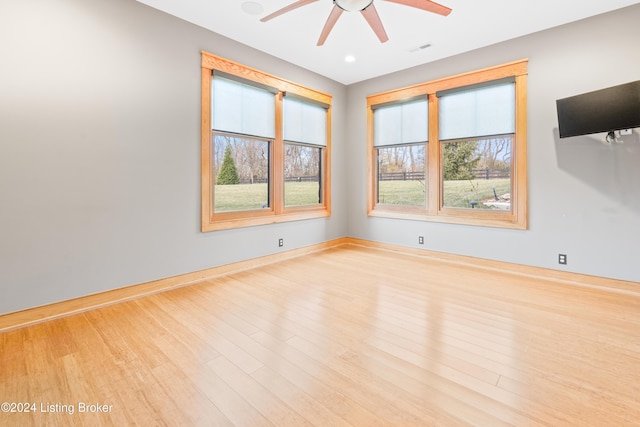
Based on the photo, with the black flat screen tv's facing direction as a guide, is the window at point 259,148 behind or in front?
in front

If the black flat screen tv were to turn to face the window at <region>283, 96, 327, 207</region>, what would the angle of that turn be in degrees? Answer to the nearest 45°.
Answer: approximately 45° to its right

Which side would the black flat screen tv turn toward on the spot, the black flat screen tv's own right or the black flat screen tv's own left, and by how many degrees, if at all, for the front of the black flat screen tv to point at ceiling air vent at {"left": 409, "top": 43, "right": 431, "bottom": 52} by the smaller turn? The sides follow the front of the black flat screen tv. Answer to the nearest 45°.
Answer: approximately 45° to the black flat screen tv's own right

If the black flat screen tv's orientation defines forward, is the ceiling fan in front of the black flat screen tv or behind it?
in front

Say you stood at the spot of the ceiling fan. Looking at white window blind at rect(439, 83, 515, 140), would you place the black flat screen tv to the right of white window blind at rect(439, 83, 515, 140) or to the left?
right

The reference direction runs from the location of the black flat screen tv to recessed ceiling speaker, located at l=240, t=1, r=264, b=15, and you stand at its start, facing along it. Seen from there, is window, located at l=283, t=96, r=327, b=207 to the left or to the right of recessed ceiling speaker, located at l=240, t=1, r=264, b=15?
right

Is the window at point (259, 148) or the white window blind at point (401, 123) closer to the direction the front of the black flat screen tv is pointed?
the window

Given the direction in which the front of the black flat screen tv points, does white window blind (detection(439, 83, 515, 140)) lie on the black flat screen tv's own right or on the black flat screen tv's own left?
on the black flat screen tv's own right

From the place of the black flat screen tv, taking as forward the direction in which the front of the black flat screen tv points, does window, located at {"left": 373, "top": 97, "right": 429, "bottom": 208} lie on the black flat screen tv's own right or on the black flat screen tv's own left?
on the black flat screen tv's own right

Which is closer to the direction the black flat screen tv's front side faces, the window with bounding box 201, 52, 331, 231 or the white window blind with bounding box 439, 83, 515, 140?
the window

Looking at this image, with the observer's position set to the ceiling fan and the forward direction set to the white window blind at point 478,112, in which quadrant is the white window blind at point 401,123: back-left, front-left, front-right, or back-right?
front-left

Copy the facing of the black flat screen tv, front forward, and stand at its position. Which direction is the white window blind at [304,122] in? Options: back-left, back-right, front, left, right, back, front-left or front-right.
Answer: front-right

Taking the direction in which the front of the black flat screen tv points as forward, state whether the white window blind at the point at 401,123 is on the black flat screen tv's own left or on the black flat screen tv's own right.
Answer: on the black flat screen tv's own right

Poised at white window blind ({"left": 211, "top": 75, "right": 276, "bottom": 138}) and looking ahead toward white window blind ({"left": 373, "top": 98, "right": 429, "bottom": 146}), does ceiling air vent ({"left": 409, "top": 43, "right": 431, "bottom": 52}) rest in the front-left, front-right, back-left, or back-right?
front-right
